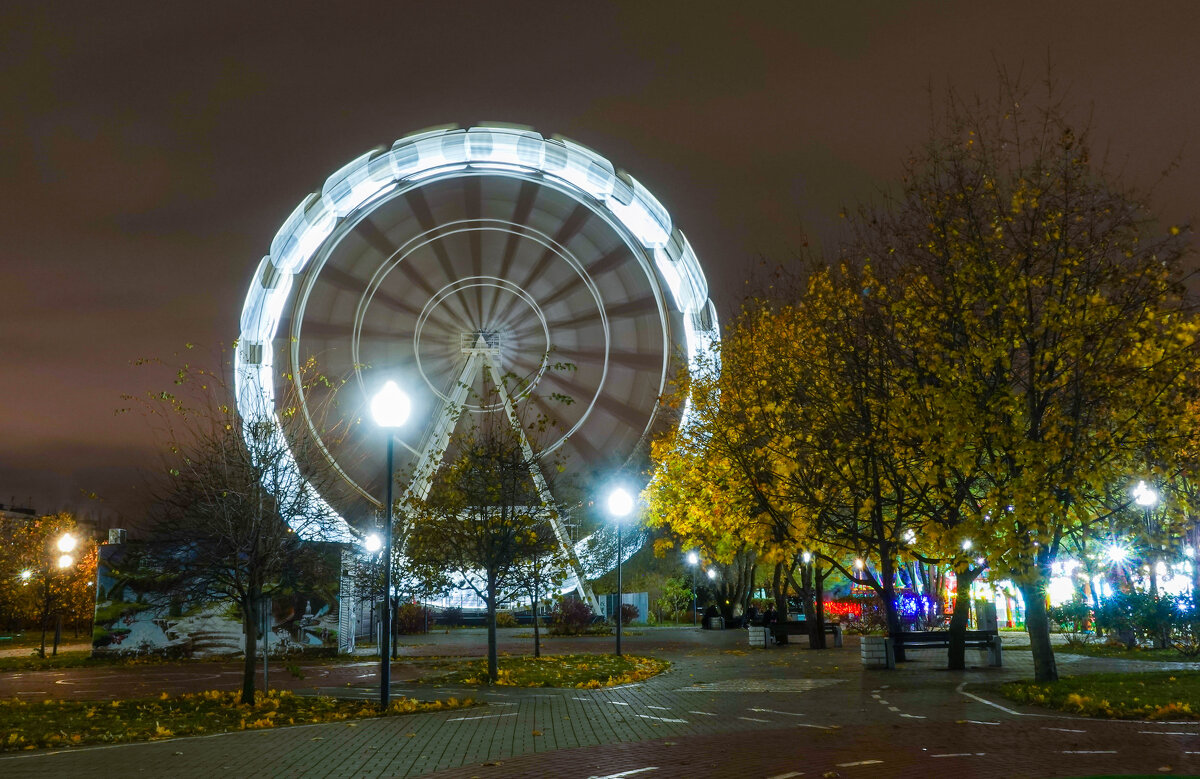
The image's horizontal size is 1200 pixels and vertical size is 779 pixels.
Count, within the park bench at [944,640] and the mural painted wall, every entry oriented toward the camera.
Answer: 2

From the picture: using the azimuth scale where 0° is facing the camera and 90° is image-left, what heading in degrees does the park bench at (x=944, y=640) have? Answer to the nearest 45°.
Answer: approximately 0°

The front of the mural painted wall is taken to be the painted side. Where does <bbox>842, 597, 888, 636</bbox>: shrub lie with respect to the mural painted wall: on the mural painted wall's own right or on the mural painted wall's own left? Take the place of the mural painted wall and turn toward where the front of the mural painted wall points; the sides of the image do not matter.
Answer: on the mural painted wall's own left

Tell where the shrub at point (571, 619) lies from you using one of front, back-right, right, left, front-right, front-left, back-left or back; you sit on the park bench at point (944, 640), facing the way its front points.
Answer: back-right

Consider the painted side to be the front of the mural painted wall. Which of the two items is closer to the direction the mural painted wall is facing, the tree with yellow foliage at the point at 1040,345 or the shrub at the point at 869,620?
the tree with yellow foliage

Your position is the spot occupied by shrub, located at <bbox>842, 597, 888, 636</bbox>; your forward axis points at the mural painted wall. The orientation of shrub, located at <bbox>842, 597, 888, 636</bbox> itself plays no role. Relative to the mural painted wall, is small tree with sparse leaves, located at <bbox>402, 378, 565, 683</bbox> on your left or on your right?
left

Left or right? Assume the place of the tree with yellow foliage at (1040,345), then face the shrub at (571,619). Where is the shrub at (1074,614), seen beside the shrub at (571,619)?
right

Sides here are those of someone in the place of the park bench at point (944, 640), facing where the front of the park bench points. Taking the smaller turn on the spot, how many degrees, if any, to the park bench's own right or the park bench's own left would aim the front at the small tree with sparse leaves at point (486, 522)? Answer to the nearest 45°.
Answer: approximately 45° to the park bench's own right

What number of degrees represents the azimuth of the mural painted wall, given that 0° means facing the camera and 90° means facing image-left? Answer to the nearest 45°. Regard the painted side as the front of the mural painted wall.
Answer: approximately 0°
